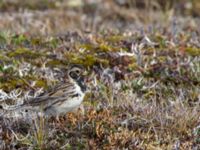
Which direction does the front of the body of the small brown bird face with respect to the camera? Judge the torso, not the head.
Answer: to the viewer's right
